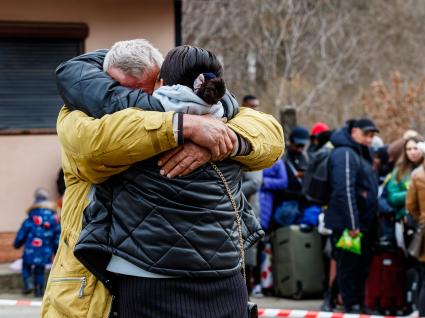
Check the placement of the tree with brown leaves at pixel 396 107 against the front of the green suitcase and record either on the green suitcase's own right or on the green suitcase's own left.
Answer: on the green suitcase's own left

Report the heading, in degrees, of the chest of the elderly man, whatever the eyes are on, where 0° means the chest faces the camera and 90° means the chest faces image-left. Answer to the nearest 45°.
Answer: approximately 315°

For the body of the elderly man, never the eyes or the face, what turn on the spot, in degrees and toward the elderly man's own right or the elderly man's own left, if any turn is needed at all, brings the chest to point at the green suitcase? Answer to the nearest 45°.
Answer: approximately 135° to the elderly man's own left
